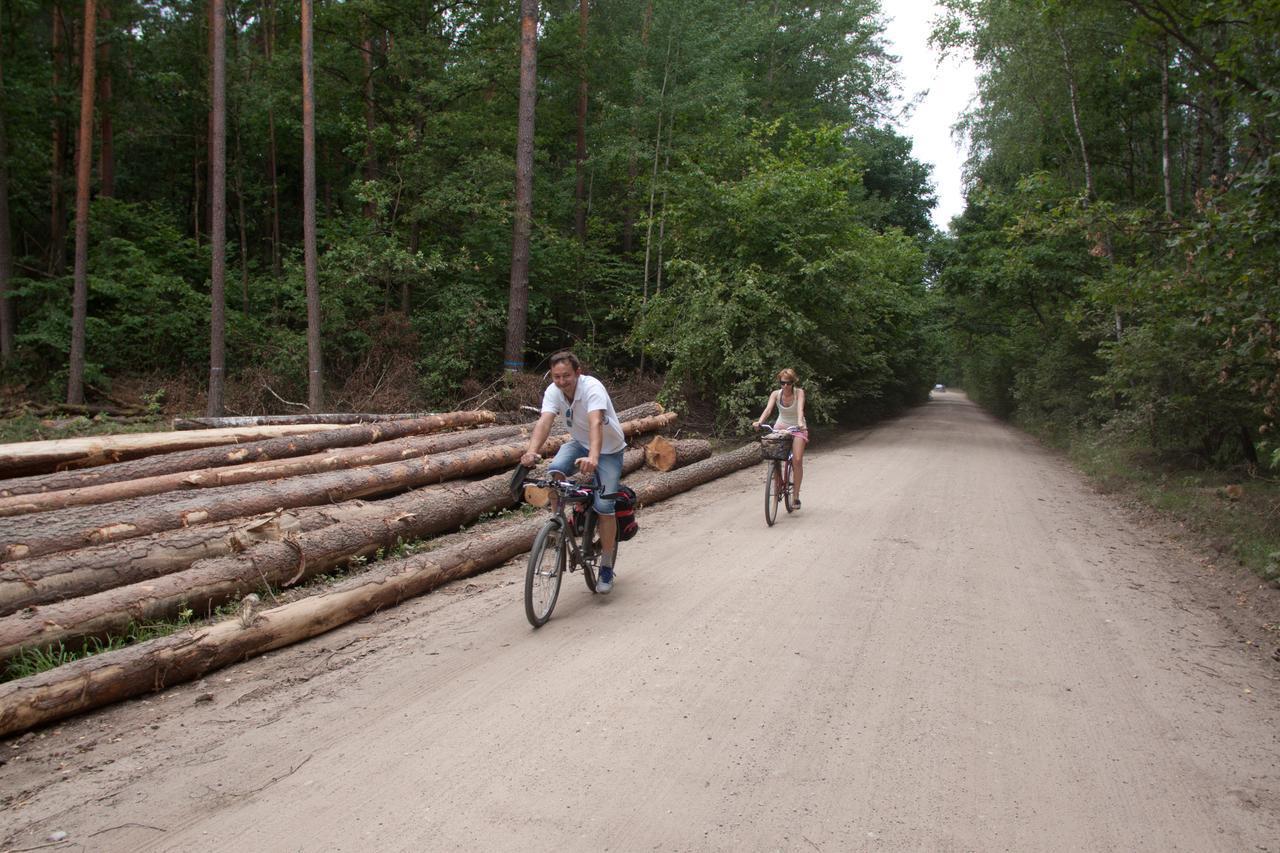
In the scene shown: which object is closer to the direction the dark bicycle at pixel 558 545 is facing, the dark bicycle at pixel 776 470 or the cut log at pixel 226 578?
the cut log

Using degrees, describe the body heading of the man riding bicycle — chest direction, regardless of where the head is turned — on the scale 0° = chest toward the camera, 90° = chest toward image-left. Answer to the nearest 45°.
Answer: approximately 45°

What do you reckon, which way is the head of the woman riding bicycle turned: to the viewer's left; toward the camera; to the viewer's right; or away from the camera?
toward the camera

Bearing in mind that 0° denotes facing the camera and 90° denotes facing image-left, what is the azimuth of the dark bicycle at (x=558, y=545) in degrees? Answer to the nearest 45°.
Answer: approximately 45°

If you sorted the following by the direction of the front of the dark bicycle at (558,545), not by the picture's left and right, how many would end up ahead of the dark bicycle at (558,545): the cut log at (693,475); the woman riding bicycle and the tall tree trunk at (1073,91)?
0

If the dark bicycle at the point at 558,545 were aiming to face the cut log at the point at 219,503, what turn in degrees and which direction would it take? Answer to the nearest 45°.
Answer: approximately 90° to its right

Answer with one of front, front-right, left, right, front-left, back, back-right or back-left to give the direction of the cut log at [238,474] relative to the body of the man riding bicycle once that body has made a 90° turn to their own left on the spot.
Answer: back

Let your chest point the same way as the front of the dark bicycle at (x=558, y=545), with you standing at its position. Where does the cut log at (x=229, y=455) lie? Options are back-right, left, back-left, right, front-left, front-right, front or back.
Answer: right

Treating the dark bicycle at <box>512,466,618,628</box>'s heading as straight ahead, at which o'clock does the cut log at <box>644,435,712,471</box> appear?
The cut log is roughly at 5 o'clock from the dark bicycle.

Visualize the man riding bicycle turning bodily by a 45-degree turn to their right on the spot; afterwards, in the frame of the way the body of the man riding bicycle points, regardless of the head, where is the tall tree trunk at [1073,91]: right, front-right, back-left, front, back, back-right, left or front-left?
back-right

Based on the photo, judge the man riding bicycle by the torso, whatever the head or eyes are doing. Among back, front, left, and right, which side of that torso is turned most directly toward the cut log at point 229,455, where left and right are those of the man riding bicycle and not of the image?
right
